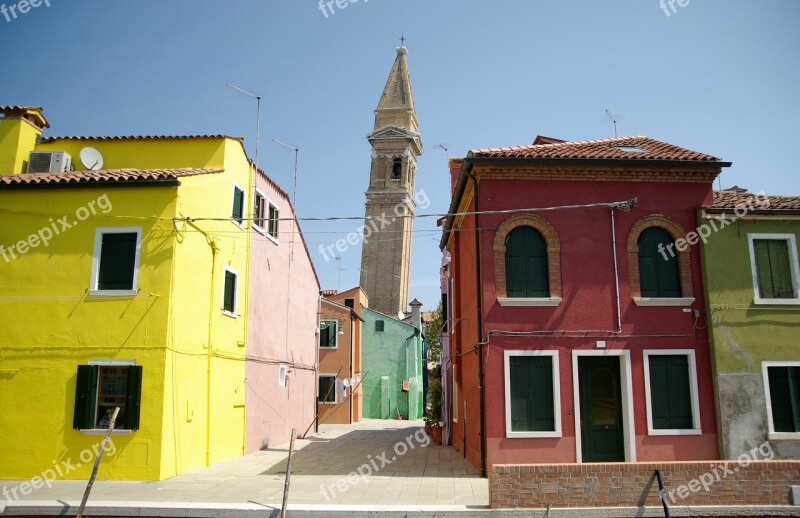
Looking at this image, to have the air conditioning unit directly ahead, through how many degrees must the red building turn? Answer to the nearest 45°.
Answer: approximately 90° to its right

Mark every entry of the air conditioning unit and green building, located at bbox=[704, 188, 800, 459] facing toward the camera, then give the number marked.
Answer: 2

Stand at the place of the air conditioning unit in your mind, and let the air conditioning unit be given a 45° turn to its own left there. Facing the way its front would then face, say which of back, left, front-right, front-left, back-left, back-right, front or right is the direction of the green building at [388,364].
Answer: left

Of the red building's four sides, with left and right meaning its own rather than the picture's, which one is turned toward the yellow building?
right

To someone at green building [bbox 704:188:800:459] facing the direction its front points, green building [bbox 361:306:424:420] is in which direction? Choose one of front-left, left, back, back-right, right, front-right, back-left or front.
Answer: back-right

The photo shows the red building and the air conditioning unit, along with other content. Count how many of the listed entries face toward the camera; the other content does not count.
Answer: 2

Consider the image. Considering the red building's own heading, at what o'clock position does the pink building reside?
The pink building is roughly at 4 o'clock from the red building.

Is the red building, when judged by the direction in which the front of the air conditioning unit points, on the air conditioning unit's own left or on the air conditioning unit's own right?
on the air conditioning unit's own left

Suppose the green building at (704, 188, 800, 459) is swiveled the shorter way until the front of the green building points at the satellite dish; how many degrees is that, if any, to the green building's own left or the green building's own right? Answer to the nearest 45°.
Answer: approximately 90° to the green building's own right
